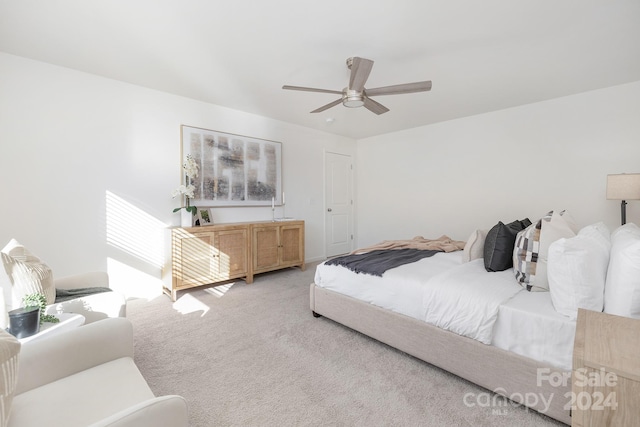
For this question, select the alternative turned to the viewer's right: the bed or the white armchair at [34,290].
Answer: the white armchair

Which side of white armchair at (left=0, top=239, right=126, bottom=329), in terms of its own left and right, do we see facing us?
right

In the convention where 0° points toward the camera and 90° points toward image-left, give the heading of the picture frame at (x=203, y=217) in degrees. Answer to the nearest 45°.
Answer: approximately 315°

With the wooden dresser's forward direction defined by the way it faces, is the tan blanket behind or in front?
in front

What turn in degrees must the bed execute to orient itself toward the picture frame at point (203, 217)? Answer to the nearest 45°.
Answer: approximately 45° to its left

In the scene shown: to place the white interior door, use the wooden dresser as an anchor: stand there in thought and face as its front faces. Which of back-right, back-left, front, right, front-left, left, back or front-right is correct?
left

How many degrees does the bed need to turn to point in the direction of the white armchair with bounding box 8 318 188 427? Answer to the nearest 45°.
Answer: approximately 90° to its left

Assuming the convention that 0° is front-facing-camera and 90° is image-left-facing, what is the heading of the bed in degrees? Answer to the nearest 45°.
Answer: approximately 135°

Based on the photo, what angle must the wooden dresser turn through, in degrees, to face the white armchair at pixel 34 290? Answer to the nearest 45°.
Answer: approximately 90° to its right

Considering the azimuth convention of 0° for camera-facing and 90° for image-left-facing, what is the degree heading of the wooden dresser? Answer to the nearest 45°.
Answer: approximately 315°

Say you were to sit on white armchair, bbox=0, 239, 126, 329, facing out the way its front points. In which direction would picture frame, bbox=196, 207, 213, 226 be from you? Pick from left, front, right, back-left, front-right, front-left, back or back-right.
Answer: front-left

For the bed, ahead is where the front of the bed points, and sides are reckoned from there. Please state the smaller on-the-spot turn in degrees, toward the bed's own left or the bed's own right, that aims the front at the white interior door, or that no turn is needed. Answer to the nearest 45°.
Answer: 0° — it already faces it

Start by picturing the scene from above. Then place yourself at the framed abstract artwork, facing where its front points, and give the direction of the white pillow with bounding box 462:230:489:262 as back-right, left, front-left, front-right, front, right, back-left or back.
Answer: front

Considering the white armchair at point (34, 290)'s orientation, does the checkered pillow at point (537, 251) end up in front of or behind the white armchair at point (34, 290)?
in front

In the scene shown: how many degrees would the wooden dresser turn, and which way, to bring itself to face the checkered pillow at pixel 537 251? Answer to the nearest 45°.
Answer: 0° — it already faces it

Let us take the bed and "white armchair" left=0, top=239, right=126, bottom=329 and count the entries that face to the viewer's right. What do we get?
1

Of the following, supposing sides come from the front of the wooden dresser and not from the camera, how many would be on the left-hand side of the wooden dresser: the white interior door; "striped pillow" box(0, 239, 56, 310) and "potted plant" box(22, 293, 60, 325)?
1
